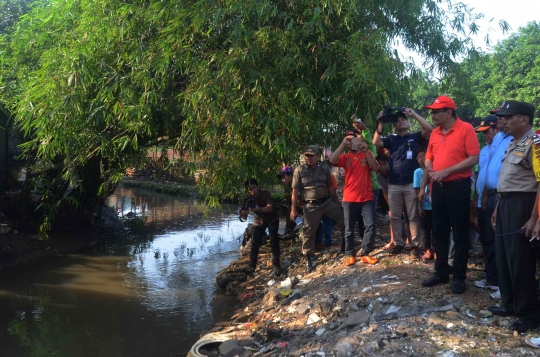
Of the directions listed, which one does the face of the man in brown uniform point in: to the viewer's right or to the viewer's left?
to the viewer's left

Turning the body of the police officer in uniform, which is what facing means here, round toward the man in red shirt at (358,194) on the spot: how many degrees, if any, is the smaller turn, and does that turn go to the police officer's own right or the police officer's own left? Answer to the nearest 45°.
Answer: approximately 45° to the police officer's own right

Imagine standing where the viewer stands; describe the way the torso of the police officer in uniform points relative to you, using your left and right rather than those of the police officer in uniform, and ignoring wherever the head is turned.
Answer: facing to the left of the viewer

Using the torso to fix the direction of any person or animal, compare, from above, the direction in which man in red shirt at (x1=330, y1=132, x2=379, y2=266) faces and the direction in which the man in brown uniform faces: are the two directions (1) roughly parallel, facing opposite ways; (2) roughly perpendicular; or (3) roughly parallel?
roughly parallel

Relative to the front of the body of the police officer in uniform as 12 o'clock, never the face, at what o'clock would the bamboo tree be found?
The bamboo tree is roughly at 1 o'clock from the police officer in uniform.

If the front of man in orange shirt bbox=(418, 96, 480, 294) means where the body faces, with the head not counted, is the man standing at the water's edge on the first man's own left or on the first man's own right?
on the first man's own right

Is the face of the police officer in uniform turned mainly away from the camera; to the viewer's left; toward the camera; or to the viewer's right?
to the viewer's left
